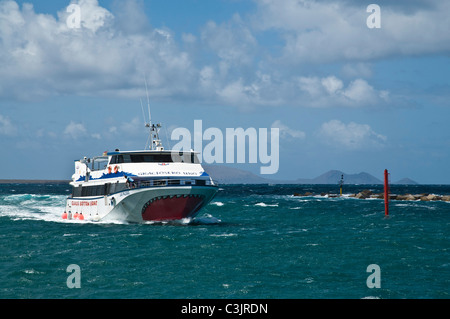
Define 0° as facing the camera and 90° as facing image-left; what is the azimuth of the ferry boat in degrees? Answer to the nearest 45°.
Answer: approximately 315°
